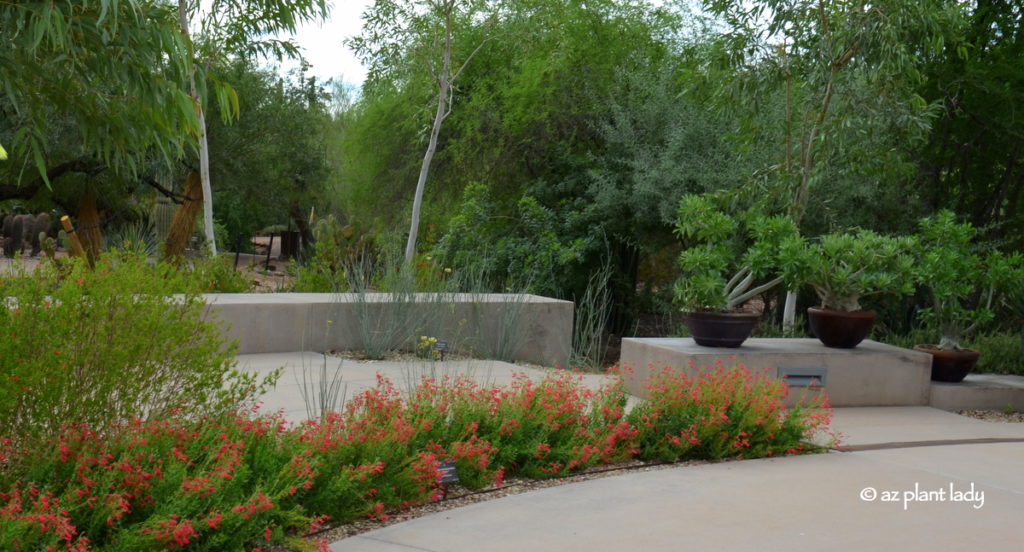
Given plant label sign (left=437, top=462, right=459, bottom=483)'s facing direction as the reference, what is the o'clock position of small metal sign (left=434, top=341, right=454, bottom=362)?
The small metal sign is roughly at 6 o'clock from the plant label sign.

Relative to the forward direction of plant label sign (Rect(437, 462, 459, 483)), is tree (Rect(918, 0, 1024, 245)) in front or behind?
behind

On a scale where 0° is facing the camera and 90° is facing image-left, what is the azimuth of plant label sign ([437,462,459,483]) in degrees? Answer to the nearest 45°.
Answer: approximately 0°

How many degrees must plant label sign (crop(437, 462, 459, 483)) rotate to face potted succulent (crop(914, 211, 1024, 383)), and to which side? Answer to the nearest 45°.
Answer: approximately 135° to its left

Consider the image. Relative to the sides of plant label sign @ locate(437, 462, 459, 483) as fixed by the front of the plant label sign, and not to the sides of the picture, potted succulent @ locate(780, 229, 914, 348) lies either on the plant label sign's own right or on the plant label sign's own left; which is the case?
on the plant label sign's own left

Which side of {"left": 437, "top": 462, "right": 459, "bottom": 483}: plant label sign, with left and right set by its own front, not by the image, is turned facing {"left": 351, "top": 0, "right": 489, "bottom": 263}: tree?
back

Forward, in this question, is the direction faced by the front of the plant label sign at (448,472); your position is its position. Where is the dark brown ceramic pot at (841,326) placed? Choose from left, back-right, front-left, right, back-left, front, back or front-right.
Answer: back-left

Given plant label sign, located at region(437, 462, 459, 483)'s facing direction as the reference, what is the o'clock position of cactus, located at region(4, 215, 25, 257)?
The cactus is roughly at 5 o'clock from the plant label sign.

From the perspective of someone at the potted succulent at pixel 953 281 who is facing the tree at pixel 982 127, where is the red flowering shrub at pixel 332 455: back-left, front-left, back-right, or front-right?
back-left

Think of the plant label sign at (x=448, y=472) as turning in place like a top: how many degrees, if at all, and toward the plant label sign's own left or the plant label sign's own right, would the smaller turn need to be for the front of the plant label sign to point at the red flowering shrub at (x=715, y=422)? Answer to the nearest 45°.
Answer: approximately 135° to the plant label sign's own left

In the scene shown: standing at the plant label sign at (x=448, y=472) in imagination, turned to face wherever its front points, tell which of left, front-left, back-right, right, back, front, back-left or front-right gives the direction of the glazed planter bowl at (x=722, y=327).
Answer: back-left
